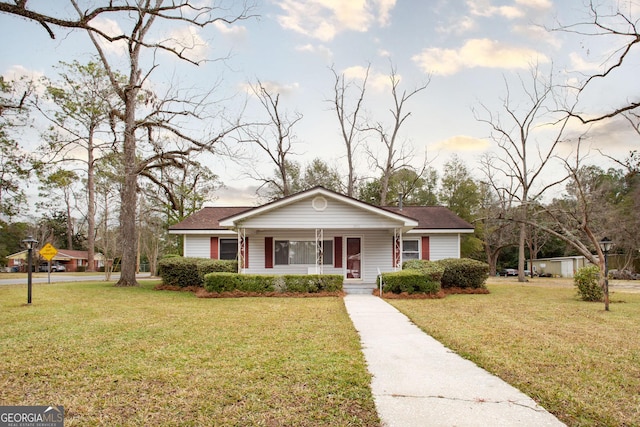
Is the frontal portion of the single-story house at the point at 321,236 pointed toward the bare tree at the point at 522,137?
no

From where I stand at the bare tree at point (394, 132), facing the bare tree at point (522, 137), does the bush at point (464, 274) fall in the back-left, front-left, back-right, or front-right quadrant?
front-right

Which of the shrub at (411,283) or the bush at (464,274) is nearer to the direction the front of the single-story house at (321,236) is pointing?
the shrub

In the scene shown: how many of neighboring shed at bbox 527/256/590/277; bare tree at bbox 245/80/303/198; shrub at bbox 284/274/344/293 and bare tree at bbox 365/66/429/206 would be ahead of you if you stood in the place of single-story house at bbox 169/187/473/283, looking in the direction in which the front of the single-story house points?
1

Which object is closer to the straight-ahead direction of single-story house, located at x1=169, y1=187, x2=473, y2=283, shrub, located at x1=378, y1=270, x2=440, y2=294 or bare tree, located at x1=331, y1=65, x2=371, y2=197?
the shrub

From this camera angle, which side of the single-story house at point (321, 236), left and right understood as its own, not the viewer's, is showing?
front

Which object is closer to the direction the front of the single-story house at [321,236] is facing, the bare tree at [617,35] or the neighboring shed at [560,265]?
the bare tree

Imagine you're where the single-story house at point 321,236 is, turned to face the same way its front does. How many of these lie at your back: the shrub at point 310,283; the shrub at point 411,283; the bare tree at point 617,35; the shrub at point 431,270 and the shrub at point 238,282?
0

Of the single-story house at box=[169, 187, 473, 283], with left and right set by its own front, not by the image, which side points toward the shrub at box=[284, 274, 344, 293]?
front

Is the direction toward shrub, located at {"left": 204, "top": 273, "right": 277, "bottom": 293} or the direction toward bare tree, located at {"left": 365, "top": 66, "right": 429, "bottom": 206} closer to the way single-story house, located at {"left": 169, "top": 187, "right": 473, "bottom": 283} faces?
the shrub

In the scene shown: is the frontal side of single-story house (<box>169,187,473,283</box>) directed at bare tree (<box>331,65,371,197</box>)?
no

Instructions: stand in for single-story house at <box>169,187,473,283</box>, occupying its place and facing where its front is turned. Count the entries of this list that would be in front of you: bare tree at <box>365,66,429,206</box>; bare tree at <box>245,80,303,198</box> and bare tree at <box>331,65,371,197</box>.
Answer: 0

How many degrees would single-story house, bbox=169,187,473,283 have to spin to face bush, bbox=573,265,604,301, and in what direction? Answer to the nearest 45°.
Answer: approximately 45° to its left

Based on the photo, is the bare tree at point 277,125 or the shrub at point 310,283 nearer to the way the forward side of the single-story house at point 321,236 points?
the shrub

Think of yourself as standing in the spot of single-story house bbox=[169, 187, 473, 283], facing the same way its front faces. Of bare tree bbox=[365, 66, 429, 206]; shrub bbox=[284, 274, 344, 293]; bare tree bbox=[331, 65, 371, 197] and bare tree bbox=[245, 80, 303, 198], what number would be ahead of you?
1

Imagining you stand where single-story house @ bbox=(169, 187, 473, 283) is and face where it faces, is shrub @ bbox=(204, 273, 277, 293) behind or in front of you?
in front
